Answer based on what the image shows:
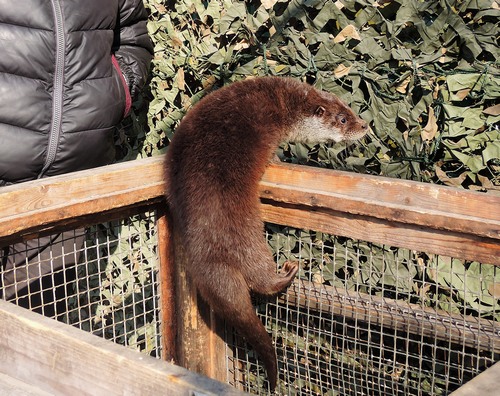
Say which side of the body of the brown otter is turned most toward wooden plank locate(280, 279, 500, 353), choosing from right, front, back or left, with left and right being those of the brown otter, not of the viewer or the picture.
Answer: front

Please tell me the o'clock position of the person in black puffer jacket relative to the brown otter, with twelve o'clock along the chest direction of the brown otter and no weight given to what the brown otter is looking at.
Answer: The person in black puffer jacket is roughly at 7 o'clock from the brown otter.

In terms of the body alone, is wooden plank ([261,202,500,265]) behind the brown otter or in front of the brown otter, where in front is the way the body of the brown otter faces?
in front

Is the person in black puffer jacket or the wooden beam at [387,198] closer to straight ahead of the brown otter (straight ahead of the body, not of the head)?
the wooden beam

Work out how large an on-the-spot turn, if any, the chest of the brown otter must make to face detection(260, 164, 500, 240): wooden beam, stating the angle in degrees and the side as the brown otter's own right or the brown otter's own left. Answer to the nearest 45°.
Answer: approximately 45° to the brown otter's own right

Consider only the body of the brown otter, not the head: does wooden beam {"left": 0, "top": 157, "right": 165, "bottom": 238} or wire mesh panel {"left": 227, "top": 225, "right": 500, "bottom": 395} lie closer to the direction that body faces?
the wire mesh panel

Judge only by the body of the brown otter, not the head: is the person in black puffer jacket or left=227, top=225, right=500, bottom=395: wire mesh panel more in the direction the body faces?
the wire mesh panel

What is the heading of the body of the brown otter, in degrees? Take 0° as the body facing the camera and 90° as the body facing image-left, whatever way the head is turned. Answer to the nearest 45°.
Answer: approximately 270°
